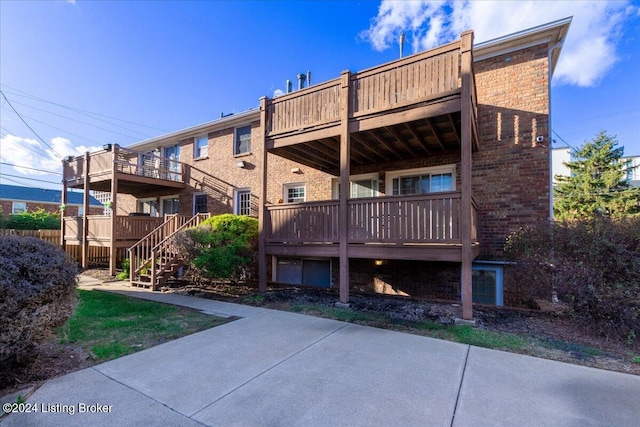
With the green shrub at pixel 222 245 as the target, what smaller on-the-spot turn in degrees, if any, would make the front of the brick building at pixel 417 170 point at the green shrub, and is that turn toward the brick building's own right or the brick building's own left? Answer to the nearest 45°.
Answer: approximately 45° to the brick building's own right

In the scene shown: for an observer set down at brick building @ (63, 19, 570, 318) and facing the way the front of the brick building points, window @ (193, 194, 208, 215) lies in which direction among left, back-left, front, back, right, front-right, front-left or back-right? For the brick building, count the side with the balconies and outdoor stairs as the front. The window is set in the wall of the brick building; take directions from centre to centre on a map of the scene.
right

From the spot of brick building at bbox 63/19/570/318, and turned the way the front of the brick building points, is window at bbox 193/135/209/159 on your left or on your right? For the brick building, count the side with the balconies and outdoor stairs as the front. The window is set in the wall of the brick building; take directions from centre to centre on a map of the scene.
on your right

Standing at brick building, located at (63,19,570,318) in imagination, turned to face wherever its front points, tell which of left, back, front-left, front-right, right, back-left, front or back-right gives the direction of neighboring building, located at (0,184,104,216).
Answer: right

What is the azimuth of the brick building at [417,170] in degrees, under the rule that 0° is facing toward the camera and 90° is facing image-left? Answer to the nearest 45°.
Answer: approximately 45°

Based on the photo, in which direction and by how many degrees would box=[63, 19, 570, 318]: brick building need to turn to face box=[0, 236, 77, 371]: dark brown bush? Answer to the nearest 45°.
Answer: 0° — it already faces it

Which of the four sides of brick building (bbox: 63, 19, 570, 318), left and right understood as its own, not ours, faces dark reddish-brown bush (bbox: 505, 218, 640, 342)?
left

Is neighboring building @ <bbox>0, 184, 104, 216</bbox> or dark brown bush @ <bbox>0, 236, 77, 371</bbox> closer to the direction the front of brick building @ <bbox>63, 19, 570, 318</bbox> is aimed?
the dark brown bush
